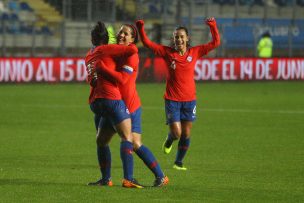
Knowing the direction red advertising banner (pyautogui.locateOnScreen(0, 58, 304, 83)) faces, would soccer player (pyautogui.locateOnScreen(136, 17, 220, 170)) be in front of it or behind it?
in front

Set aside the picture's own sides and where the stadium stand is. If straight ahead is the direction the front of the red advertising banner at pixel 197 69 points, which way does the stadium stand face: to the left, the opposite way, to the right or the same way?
the same way

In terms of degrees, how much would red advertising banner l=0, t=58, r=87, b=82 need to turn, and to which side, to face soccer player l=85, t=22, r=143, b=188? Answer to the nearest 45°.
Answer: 0° — it already faces them

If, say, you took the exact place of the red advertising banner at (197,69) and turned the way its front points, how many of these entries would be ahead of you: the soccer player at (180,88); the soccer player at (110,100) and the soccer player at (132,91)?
3

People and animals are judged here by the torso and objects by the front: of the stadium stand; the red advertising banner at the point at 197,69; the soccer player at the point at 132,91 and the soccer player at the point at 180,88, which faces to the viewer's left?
the soccer player at the point at 132,91

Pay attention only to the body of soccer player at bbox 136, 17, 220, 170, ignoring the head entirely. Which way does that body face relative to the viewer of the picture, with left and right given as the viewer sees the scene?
facing the viewer

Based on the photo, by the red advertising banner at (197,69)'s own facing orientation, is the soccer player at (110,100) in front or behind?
in front

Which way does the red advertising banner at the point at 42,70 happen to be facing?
toward the camera

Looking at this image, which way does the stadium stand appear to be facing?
toward the camera

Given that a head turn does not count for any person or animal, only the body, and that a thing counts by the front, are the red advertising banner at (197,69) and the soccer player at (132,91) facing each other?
no

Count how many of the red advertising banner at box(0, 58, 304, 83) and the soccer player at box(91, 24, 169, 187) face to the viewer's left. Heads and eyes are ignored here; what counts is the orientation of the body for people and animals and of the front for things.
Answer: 1

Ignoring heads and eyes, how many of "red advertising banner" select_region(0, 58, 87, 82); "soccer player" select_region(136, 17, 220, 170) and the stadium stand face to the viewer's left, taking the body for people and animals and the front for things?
0

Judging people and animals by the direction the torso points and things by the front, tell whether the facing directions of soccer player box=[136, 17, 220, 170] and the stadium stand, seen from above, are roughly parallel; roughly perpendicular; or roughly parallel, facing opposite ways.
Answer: roughly parallel

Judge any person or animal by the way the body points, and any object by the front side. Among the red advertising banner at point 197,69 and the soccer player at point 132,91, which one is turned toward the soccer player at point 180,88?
the red advertising banner

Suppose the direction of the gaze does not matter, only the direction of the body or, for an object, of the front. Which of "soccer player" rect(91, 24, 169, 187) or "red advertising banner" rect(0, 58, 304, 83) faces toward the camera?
the red advertising banner

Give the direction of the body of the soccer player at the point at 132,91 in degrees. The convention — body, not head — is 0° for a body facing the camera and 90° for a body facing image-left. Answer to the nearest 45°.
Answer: approximately 90°

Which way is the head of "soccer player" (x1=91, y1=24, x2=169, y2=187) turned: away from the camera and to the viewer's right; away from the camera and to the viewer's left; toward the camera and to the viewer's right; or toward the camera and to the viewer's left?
toward the camera and to the viewer's left

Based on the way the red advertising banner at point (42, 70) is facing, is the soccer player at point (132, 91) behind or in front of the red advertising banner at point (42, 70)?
in front

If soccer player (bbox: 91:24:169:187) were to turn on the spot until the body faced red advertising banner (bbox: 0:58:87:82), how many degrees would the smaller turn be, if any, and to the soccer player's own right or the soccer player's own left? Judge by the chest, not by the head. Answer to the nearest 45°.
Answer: approximately 90° to the soccer player's own right
